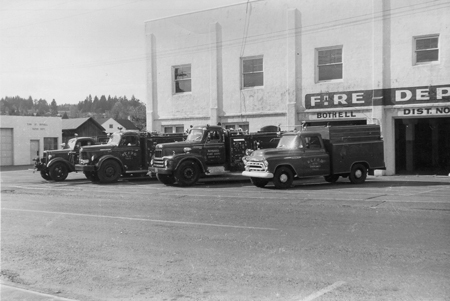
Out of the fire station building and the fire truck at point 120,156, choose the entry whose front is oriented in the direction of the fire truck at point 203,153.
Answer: the fire station building

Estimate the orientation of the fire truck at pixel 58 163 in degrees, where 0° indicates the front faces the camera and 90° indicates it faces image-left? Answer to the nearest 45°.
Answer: approximately 45°

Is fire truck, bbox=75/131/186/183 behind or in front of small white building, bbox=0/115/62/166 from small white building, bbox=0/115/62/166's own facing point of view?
in front

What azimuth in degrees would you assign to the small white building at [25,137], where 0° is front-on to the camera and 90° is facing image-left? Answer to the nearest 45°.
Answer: approximately 0°

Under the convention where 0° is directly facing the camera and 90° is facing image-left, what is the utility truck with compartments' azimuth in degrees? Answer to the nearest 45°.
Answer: approximately 45°

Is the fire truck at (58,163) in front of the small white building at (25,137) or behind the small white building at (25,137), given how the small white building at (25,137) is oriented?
in front

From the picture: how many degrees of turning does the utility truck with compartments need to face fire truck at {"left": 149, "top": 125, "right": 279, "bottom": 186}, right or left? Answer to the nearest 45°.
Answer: approximately 45° to its right

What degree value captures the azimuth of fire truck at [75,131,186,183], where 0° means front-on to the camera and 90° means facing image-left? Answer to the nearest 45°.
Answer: approximately 45°

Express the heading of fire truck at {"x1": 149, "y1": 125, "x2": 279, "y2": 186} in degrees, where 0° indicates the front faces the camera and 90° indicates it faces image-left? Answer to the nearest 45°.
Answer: approximately 45°
